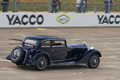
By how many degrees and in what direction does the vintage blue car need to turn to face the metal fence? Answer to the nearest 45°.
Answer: approximately 45° to its left

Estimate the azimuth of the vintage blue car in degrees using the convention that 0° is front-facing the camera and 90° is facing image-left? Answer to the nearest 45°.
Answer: approximately 225°

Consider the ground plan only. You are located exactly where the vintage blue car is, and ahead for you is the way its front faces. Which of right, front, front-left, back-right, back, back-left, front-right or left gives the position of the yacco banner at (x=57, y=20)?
front-left
